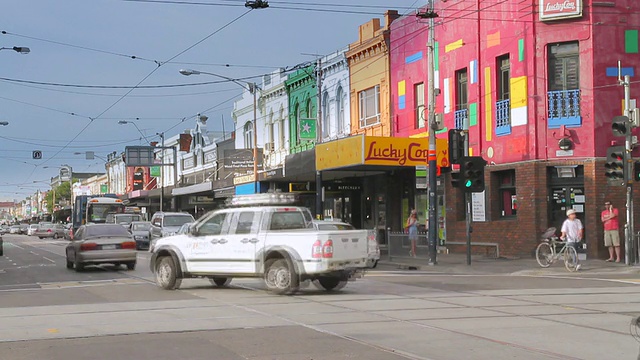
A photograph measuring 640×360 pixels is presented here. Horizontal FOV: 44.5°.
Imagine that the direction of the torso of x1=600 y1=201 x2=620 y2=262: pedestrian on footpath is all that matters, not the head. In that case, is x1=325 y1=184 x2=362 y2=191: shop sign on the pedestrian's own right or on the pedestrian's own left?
on the pedestrian's own right

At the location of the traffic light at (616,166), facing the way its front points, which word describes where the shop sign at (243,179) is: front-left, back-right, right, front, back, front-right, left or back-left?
right

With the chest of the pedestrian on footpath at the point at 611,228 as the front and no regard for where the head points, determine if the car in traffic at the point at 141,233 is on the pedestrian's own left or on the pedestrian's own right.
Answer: on the pedestrian's own right

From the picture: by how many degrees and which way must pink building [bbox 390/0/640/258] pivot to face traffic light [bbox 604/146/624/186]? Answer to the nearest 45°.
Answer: approximately 45° to its left

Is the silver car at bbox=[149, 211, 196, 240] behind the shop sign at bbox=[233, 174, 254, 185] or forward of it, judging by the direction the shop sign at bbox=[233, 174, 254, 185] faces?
forward

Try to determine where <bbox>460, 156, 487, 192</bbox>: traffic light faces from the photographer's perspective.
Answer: facing the viewer

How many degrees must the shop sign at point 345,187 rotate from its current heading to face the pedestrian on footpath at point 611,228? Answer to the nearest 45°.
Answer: approximately 45° to its left

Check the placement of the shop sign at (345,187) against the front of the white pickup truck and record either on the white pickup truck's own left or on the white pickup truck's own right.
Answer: on the white pickup truck's own right

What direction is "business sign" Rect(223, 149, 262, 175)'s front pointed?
toward the camera

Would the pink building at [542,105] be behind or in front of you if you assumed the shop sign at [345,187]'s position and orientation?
in front
